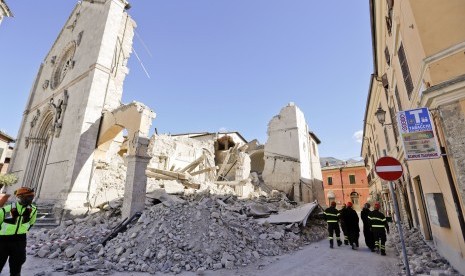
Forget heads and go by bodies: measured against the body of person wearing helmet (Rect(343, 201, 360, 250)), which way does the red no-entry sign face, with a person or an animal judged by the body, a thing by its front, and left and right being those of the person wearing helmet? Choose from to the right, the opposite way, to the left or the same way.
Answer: the opposite way

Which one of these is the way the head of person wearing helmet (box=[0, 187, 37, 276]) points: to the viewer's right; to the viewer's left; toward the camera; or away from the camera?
toward the camera

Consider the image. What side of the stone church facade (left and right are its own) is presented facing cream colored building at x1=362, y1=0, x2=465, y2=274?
left

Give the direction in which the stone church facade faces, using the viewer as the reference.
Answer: facing the viewer and to the left of the viewer

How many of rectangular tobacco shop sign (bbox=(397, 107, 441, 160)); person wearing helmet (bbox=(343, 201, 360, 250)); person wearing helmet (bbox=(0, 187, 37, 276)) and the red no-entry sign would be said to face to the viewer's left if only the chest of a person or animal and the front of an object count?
0

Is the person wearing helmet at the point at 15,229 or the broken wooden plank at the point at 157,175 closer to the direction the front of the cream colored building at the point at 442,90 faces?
the broken wooden plank

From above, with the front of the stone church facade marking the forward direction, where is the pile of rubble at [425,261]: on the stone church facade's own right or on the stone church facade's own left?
on the stone church facade's own left

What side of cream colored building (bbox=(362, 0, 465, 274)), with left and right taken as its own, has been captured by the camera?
left

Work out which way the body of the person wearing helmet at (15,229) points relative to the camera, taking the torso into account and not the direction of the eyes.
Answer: toward the camera

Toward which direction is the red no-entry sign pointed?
toward the camera

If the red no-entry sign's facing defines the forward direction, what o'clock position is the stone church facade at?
The stone church facade is roughly at 3 o'clock from the red no-entry sign.

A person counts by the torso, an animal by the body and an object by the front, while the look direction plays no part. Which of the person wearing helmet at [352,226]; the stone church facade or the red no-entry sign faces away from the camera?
the person wearing helmet

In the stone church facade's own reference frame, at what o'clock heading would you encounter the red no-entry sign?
The red no-entry sign is roughly at 10 o'clock from the stone church facade.

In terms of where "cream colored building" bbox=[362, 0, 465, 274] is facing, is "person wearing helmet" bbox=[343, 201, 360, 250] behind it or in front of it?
in front

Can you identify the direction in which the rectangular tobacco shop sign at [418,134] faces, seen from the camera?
facing the viewer
